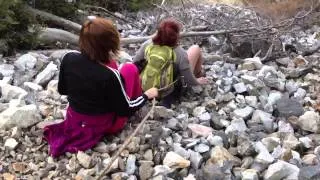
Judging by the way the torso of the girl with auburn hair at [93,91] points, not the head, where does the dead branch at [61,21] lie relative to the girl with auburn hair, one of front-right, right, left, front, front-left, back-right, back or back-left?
front-left

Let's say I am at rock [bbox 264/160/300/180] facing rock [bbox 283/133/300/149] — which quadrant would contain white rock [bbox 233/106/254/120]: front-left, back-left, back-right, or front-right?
front-left

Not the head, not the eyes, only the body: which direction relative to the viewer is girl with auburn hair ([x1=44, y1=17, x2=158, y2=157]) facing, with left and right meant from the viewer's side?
facing away from the viewer and to the right of the viewer

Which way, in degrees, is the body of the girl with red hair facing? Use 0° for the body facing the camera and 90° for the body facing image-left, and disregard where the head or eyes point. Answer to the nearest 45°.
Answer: approximately 225°

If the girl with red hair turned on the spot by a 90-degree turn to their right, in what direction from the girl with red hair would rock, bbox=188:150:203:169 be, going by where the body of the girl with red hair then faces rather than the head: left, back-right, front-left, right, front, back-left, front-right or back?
front-right

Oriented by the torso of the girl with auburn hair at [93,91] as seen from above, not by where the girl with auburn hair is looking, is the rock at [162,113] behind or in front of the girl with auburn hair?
in front

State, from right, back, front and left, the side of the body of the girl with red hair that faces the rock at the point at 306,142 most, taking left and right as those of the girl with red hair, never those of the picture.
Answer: right

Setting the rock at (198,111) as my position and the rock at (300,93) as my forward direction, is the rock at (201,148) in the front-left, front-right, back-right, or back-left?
back-right

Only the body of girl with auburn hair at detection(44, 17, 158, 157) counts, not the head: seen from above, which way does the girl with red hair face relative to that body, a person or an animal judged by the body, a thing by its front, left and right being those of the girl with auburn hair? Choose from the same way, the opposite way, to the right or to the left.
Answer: the same way

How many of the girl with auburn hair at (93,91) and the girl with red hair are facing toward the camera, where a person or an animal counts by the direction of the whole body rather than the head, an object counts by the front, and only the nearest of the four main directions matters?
0

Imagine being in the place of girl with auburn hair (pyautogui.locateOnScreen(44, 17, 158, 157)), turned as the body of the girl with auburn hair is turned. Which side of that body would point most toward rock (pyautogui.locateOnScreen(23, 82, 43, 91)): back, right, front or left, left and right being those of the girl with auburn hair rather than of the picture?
left

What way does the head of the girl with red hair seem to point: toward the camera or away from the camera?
away from the camera

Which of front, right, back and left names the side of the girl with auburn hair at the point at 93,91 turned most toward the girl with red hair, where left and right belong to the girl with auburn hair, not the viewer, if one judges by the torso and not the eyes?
front

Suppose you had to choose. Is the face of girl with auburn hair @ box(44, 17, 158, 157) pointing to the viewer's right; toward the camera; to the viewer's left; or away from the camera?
away from the camera

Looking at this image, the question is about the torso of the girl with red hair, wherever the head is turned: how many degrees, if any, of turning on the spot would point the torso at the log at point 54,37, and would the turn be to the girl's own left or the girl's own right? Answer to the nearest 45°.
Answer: approximately 90° to the girl's own left

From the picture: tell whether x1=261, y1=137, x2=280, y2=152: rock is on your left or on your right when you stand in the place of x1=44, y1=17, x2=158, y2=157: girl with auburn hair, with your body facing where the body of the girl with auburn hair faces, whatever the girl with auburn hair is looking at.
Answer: on your right

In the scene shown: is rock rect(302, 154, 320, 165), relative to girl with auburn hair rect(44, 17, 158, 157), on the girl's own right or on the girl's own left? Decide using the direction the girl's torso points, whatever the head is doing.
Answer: on the girl's own right
